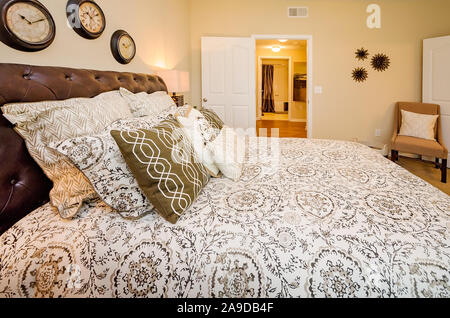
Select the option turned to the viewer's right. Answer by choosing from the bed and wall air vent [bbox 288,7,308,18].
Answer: the bed

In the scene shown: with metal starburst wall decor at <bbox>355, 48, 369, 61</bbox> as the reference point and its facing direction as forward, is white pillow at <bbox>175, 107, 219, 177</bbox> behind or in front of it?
in front

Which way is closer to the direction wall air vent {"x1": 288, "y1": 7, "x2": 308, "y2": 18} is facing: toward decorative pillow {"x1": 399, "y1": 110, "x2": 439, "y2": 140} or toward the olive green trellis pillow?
the olive green trellis pillow

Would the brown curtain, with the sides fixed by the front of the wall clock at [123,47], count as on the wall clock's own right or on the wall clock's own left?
on the wall clock's own left

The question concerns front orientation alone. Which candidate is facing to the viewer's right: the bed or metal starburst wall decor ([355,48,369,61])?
the bed

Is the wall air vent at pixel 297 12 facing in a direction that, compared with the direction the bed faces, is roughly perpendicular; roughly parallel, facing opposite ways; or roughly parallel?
roughly perpendicular

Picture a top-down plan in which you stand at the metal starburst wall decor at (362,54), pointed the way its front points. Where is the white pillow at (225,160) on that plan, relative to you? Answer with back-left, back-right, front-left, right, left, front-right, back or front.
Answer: front

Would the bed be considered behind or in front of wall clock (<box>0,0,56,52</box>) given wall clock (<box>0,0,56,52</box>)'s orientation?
in front

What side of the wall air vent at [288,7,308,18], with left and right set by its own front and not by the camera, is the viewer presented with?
front

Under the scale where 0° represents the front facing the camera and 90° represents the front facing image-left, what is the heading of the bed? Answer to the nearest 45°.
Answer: approximately 270°

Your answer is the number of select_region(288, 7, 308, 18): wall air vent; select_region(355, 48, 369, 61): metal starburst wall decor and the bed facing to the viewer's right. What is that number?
1

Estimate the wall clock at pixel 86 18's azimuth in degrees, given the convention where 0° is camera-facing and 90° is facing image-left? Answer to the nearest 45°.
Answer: approximately 315°

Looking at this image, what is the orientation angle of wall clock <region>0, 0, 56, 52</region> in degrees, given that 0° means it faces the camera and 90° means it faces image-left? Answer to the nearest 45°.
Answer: approximately 315°

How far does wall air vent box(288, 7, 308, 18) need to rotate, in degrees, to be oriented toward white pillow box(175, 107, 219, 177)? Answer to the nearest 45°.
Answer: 0° — it already faces it

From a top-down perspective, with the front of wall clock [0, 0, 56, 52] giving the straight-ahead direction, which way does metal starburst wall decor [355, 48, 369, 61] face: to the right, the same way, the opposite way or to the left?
to the right

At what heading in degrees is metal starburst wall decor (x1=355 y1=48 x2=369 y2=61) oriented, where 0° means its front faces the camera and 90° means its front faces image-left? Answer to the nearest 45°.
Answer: approximately 0°
